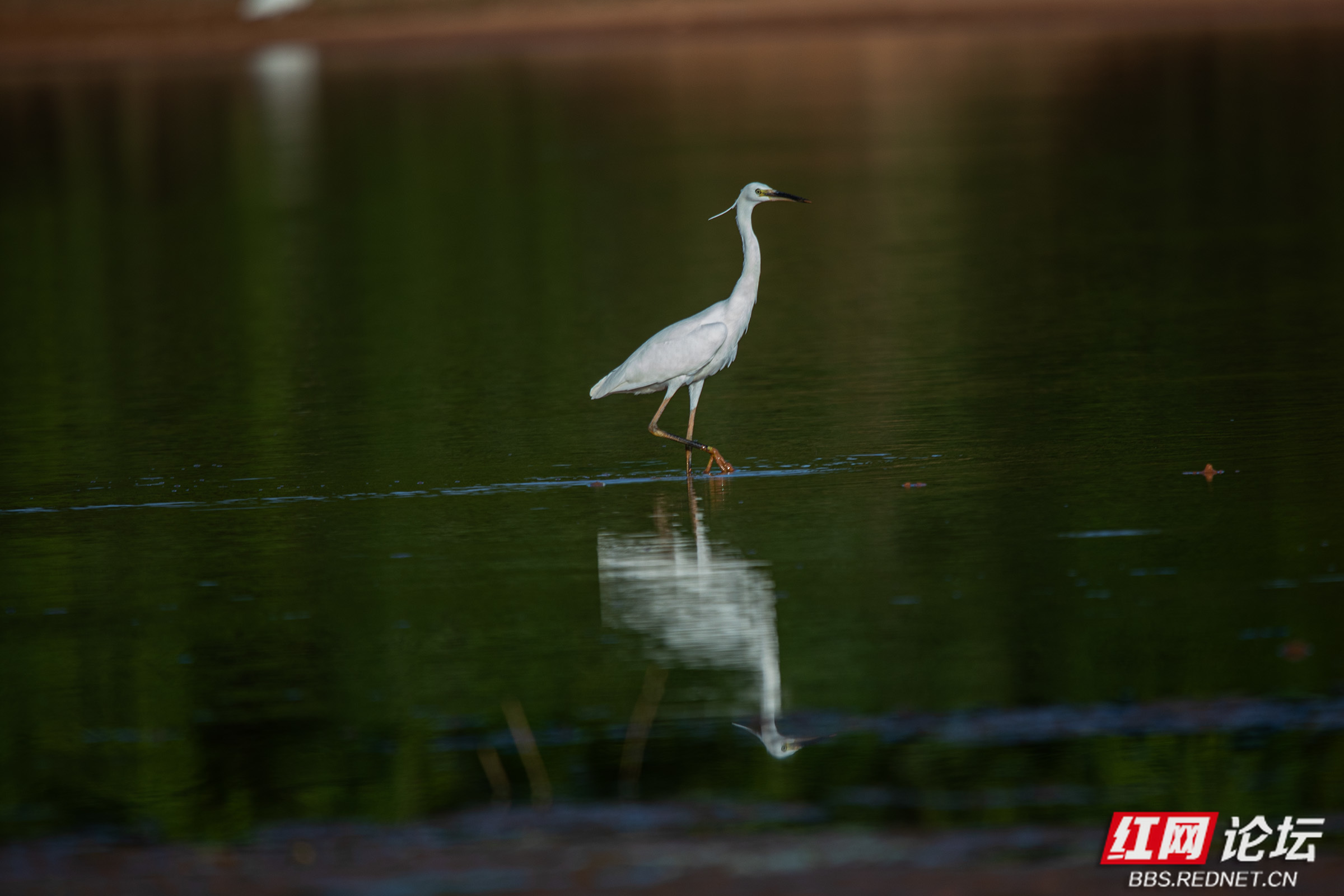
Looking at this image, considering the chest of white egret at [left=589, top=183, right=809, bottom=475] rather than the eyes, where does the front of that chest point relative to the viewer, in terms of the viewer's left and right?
facing to the right of the viewer
